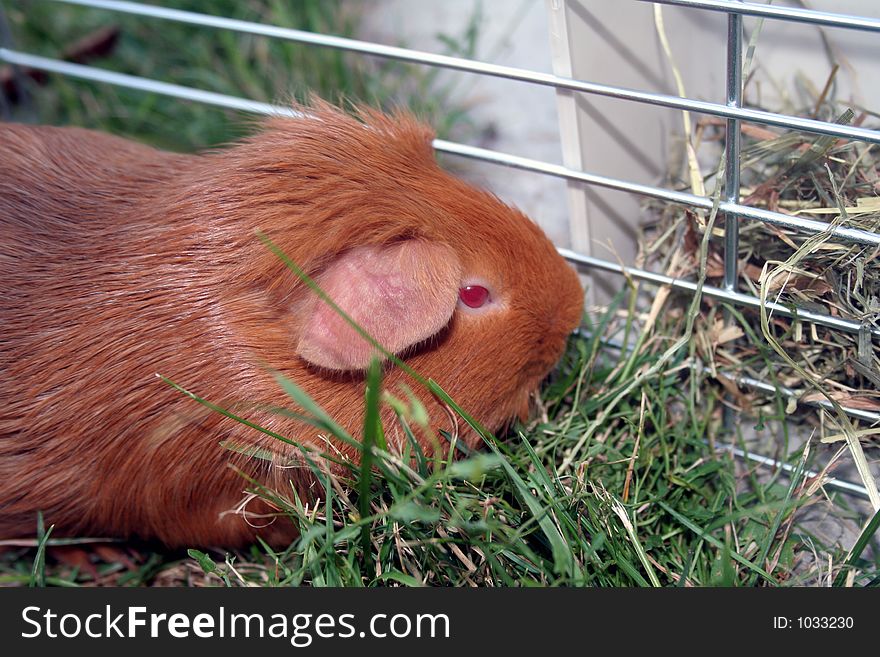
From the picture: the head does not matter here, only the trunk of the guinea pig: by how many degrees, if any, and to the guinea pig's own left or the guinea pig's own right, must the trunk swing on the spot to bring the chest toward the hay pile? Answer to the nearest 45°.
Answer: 0° — it already faces it

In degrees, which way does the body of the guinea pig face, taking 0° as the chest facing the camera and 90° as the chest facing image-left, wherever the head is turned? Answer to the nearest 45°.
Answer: approximately 270°
